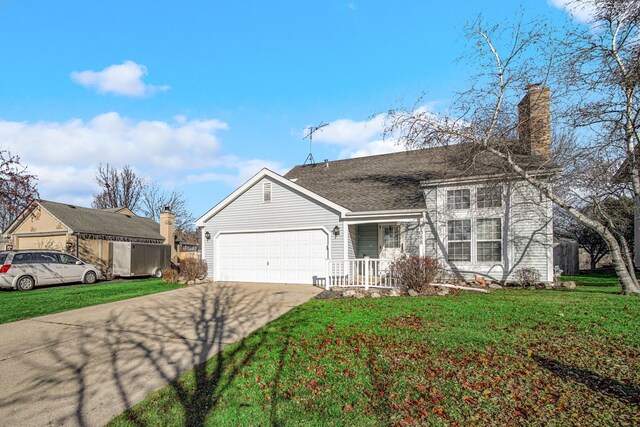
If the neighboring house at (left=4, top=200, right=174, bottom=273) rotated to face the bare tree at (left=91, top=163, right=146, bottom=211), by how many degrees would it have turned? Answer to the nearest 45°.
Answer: approximately 135° to its right

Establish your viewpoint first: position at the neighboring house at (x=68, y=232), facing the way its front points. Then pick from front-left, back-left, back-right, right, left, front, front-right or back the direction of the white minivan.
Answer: front-left

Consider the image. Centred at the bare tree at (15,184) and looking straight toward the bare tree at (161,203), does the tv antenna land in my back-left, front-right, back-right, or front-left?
front-right

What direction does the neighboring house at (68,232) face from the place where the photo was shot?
facing the viewer and to the left of the viewer
